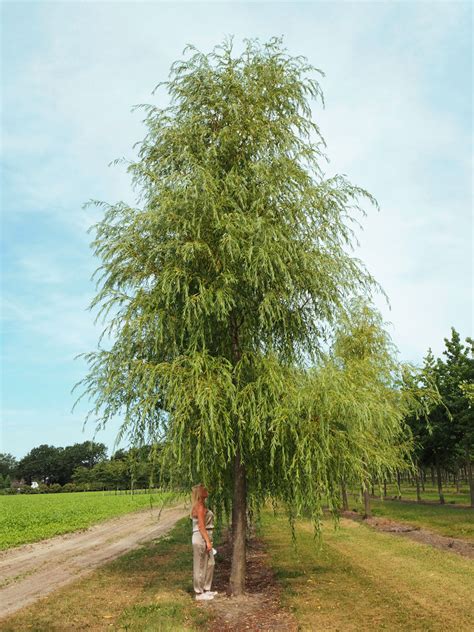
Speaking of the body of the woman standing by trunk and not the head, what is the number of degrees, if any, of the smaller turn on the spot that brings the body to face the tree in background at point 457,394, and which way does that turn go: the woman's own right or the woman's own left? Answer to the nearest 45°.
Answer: approximately 45° to the woman's own left

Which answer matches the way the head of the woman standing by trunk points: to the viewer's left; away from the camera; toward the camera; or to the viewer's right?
to the viewer's right

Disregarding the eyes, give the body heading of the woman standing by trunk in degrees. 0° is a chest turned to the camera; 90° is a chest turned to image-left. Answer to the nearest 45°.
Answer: approximately 270°
